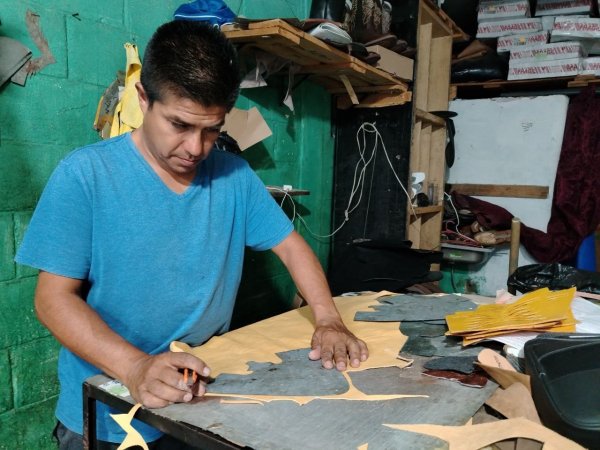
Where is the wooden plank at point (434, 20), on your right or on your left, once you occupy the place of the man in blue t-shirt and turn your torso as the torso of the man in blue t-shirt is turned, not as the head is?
on your left

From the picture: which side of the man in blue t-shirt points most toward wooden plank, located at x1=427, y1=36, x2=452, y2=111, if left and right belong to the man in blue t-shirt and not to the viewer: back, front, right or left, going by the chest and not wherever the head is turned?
left

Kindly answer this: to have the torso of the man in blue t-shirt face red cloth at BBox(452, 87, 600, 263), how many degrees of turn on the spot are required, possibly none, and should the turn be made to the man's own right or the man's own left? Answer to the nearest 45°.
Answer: approximately 90° to the man's own left

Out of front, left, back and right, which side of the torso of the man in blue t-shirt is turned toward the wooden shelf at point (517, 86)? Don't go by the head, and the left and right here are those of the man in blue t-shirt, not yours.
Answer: left

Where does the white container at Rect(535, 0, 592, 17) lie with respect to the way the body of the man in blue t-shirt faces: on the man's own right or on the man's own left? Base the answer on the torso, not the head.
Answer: on the man's own left

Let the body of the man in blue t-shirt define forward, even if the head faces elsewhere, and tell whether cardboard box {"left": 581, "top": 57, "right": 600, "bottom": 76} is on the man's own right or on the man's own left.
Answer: on the man's own left

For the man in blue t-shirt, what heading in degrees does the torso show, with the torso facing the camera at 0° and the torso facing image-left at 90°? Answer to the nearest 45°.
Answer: approximately 315°

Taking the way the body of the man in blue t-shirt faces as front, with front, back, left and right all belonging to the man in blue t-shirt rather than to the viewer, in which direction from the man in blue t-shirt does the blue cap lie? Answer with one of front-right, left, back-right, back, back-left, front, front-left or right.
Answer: back-left

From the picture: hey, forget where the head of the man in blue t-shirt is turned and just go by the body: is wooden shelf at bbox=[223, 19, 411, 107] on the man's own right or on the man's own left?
on the man's own left
